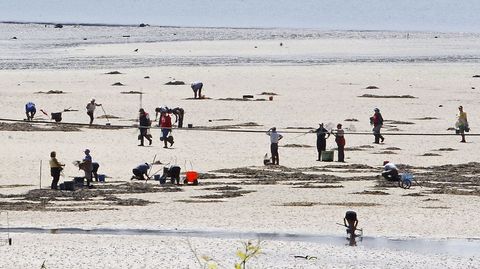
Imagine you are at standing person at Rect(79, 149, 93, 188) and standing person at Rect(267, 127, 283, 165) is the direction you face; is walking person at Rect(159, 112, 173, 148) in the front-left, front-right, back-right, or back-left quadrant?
front-left

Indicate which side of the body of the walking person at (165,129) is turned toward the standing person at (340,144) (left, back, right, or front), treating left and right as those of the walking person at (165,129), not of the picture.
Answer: left
